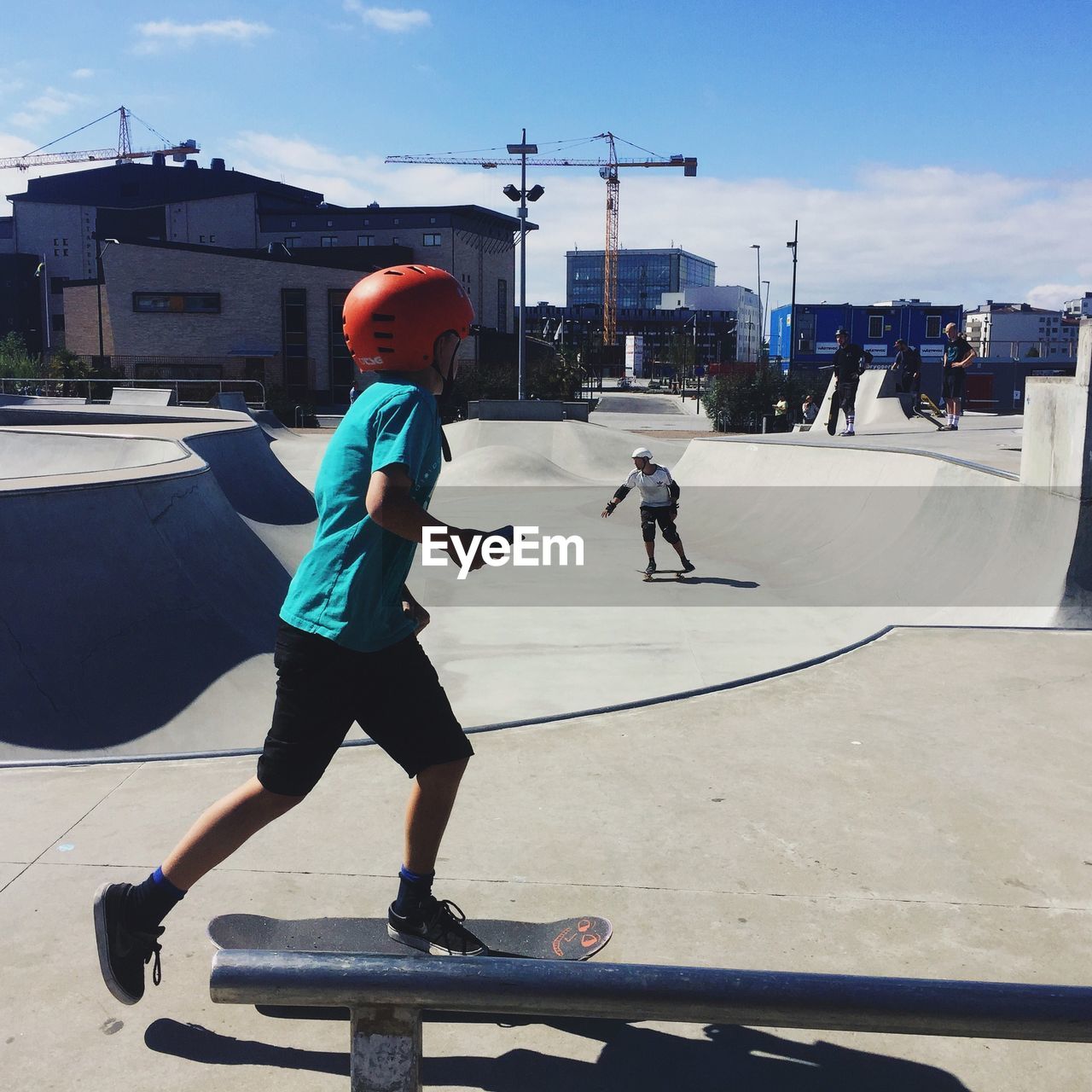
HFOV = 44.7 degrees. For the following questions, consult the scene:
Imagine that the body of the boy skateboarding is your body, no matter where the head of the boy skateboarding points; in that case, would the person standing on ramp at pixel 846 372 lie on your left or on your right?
on your left

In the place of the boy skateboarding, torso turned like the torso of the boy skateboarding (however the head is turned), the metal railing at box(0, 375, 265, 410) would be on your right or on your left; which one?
on your left

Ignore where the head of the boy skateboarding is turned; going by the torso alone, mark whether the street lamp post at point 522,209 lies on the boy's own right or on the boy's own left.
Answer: on the boy's own left

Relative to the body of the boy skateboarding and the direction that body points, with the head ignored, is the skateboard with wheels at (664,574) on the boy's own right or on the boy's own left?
on the boy's own left

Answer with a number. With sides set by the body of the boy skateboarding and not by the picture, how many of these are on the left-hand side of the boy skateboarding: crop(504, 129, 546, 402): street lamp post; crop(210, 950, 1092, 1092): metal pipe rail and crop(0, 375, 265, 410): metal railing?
2

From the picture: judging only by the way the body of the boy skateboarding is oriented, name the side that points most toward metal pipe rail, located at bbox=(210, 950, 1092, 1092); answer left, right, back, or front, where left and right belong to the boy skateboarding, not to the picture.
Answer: right

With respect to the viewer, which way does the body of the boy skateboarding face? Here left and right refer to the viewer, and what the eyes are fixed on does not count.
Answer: facing to the right of the viewer
